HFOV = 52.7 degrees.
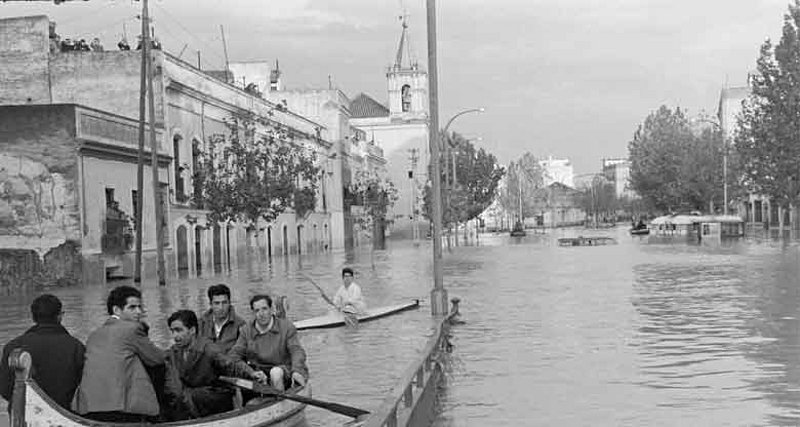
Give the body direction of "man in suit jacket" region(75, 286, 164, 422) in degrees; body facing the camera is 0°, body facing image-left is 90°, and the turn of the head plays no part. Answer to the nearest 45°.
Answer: approximately 225°

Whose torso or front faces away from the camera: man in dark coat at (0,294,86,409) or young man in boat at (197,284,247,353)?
the man in dark coat

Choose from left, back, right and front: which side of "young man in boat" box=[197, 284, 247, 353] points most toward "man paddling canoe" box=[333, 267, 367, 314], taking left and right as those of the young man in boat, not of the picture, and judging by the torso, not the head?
back

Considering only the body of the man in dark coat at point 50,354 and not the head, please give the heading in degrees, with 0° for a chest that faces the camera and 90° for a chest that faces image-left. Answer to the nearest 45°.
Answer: approximately 180°

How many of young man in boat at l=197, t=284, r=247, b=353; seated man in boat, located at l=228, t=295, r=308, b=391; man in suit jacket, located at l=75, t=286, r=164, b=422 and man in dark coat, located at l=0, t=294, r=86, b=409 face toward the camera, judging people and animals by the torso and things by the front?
2

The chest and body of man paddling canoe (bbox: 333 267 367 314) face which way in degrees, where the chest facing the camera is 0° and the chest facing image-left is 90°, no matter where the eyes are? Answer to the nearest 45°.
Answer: approximately 45°

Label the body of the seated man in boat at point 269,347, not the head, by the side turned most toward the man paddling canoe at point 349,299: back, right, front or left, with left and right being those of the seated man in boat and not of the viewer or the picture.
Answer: back

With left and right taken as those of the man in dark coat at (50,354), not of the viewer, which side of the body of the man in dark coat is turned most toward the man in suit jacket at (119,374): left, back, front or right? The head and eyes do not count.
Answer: right

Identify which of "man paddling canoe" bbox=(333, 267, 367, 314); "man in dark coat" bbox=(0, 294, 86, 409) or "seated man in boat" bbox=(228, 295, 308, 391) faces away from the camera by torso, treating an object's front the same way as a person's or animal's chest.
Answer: the man in dark coat

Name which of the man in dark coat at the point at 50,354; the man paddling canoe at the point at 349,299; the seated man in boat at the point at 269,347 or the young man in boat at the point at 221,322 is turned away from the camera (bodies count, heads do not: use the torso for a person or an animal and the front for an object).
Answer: the man in dark coat
